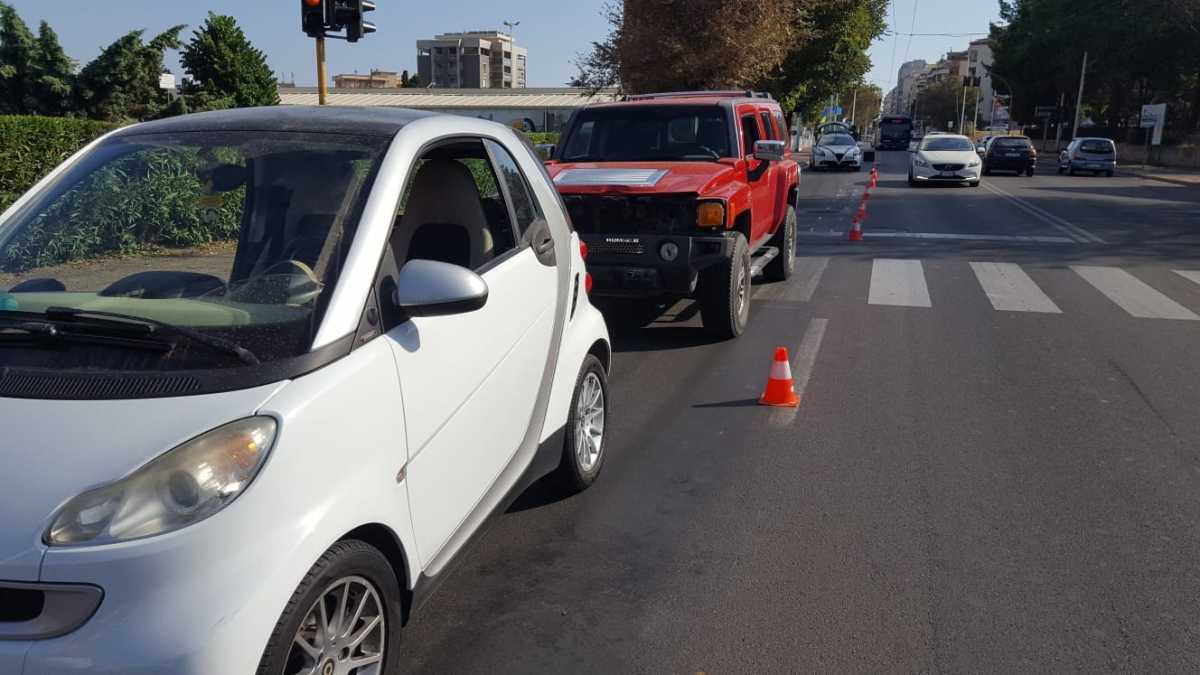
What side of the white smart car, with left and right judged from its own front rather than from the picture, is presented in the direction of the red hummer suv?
back

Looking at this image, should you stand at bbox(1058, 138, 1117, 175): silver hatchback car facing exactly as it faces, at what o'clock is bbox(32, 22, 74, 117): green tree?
The green tree is roughly at 7 o'clock from the silver hatchback car.

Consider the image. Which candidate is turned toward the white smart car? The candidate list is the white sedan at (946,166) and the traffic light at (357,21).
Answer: the white sedan

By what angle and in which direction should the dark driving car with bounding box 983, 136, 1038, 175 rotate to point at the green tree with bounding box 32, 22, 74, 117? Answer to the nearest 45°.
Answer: approximately 135° to its left

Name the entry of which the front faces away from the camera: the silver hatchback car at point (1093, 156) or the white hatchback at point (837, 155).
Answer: the silver hatchback car

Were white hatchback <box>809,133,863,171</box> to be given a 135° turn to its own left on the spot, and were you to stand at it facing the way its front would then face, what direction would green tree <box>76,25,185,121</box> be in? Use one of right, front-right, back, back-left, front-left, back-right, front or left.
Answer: back

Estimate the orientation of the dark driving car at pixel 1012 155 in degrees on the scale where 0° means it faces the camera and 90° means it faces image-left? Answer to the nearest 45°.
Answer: approximately 180°

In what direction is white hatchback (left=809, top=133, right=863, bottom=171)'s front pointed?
toward the camera

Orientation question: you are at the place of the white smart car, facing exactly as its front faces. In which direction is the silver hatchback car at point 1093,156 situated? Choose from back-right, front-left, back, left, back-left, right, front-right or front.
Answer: back

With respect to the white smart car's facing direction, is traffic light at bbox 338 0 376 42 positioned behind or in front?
behind

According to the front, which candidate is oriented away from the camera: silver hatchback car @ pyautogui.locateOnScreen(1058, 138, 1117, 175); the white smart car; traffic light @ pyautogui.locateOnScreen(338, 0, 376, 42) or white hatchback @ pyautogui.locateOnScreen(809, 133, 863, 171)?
the silver hatchback car

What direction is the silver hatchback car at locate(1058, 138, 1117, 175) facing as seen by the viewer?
away from the camera

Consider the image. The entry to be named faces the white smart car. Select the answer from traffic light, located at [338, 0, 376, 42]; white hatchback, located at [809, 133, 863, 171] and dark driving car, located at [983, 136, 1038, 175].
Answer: the white hatchback
